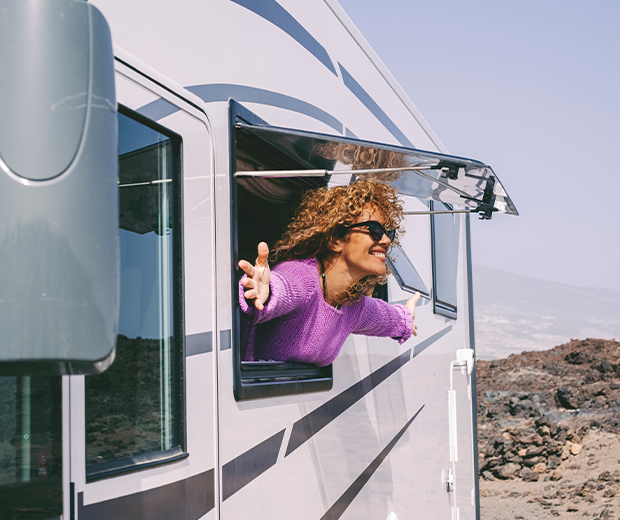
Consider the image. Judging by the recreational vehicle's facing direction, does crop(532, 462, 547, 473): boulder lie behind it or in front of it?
behind

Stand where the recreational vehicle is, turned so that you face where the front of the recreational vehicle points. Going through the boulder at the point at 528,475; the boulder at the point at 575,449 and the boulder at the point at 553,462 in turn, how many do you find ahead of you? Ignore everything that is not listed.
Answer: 0

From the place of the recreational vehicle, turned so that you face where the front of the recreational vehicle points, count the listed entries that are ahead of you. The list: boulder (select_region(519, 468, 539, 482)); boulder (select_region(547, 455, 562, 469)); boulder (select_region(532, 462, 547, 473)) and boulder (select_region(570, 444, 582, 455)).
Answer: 0

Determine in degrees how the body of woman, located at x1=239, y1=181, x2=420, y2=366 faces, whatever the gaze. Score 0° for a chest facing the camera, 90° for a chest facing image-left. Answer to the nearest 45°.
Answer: approximately 315°

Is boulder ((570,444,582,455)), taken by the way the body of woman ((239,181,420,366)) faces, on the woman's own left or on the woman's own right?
on the woman's own left

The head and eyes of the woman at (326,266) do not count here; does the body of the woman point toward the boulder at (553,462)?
no

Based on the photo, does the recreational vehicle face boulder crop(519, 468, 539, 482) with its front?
no

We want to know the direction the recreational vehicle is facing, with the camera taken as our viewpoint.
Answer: facing the viewer and to the left of the viewer

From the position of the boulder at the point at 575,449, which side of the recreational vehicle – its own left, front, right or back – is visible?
back

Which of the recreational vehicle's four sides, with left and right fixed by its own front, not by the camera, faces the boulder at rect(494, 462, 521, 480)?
back
